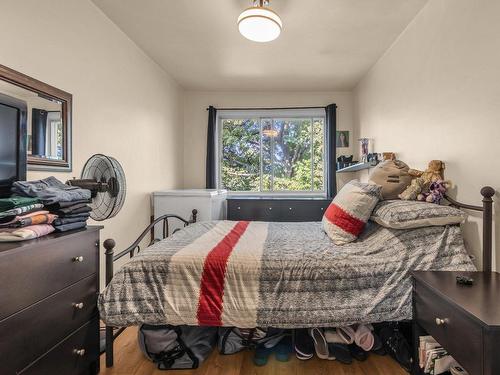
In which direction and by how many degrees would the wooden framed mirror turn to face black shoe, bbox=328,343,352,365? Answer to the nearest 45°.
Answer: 0° — it already faces it

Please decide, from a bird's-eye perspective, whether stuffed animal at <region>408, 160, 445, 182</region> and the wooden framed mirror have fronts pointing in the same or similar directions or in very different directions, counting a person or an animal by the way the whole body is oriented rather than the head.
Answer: very different directions
